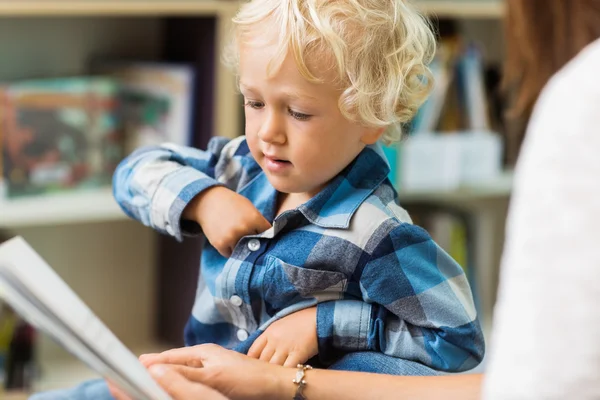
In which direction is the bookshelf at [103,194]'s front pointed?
toward the camera

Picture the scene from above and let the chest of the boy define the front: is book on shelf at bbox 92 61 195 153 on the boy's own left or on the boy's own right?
on the boy's own right

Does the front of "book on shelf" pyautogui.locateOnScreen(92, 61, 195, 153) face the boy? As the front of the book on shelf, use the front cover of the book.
yes

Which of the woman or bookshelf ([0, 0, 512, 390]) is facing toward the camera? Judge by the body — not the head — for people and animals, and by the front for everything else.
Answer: the bookshelf

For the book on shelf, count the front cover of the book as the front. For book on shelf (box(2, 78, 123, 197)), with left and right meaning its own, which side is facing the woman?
front

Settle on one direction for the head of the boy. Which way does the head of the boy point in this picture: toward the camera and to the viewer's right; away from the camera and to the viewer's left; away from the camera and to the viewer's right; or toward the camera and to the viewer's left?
toward the camera and to the viewer's left

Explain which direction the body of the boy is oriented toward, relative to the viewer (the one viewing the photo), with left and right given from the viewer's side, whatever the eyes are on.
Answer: facing the viewer and to the left of the viewer

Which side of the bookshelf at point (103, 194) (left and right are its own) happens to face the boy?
front

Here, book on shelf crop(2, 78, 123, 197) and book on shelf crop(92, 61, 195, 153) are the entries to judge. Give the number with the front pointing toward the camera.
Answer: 2

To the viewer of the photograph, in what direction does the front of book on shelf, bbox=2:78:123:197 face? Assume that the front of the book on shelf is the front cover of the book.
facing the viewer

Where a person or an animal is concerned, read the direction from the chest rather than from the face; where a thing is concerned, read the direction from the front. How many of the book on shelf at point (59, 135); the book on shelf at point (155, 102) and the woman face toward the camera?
2

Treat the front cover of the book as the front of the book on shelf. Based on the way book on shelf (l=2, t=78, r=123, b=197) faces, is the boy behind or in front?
in front

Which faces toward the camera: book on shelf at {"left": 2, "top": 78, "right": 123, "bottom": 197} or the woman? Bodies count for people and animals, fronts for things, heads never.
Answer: the book on shelf

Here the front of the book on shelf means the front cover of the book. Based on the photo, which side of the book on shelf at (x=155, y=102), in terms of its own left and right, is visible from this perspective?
front

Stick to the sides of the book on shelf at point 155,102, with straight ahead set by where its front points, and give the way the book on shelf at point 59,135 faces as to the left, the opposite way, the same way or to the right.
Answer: the same way

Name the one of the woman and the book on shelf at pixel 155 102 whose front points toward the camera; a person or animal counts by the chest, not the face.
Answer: the book on shelf
